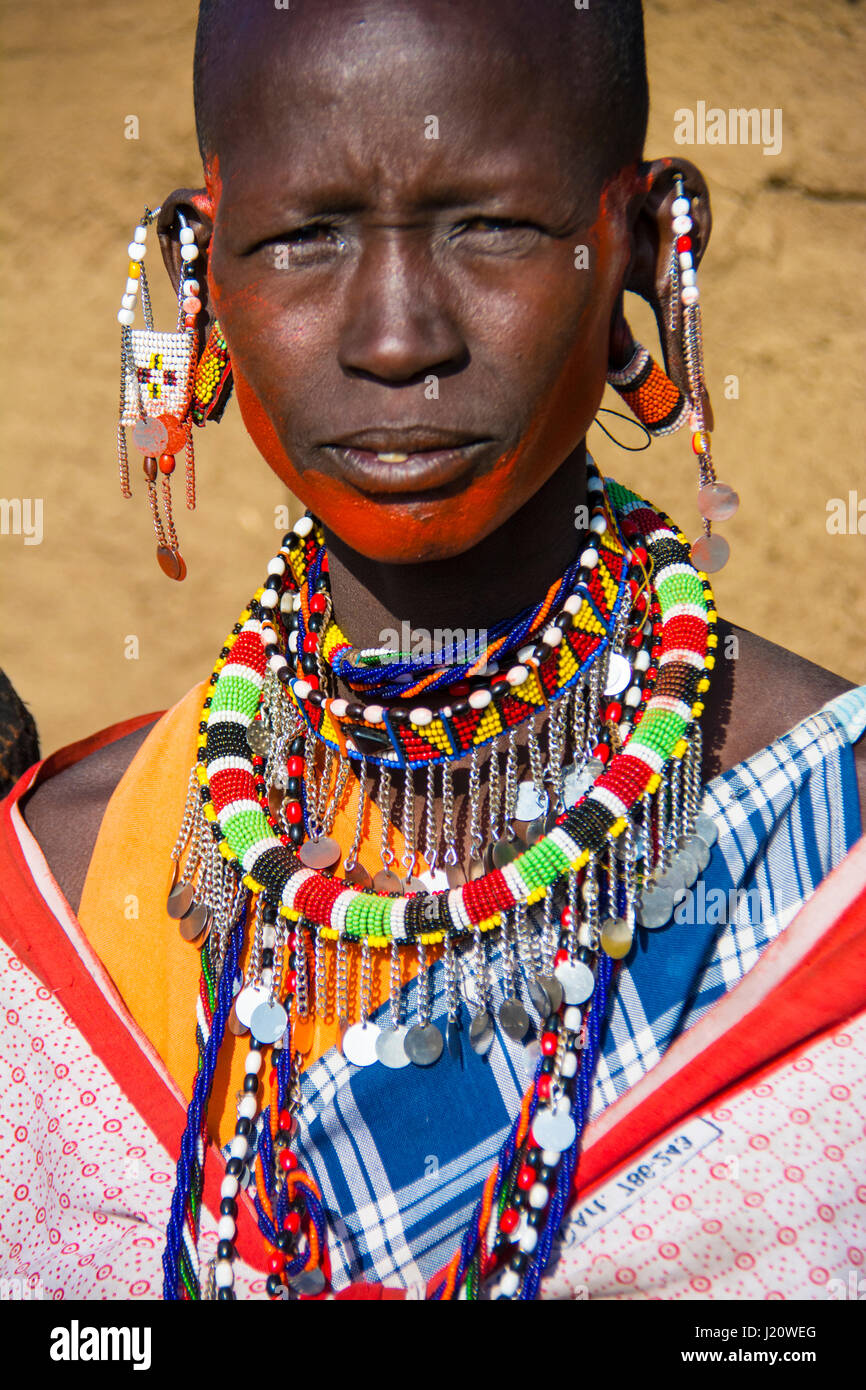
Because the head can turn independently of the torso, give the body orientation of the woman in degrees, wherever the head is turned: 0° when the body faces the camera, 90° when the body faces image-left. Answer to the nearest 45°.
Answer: approximately 0°

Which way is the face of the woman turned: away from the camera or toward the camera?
toward the camera
